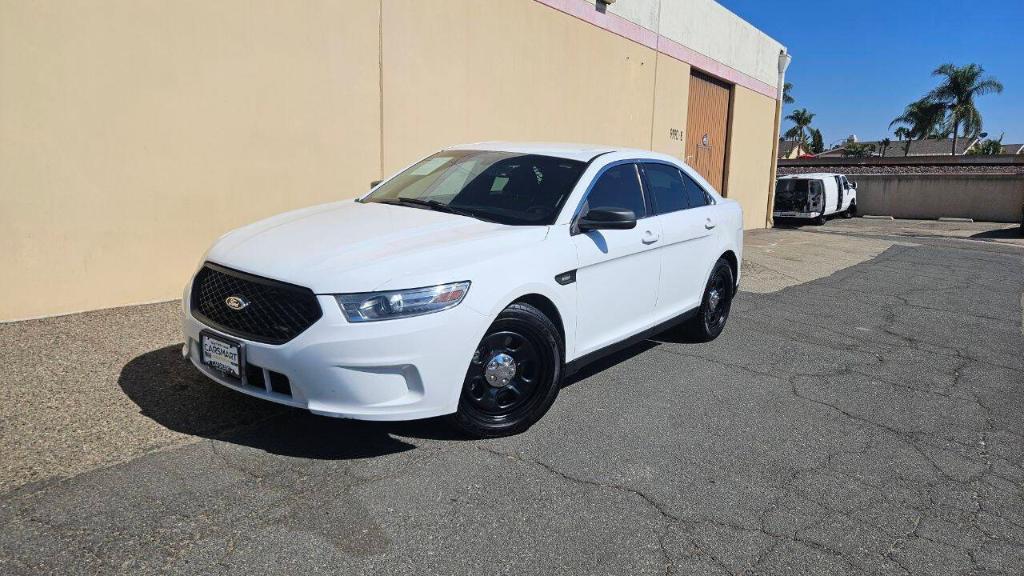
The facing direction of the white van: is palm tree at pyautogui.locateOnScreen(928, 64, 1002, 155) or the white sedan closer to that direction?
the palm tree

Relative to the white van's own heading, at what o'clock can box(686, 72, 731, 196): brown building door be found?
The brown building door is roughly at 5 o'clock from the white van.

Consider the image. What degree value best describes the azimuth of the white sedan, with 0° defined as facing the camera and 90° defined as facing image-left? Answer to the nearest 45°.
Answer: approximately 45°

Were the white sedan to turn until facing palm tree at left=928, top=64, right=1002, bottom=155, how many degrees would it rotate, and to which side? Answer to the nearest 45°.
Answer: approximately 180°

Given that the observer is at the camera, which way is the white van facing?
facing away from the viewer and to the right of the viewer

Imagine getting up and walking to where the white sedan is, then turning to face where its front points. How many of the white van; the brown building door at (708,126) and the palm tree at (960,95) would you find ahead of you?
0

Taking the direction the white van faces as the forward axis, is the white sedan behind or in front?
behind

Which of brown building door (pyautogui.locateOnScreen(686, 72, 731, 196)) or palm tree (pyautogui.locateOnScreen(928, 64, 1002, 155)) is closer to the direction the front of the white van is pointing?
the palm tree

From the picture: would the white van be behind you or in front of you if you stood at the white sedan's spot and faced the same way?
behind

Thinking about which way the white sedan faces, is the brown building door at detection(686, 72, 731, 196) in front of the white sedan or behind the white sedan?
behind

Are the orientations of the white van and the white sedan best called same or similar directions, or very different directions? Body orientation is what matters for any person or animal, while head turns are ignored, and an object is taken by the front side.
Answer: very different directions
